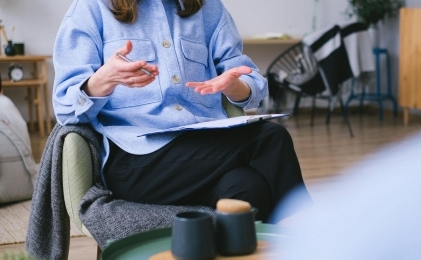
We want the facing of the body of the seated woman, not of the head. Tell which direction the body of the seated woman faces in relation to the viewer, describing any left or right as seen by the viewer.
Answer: facing the viewer and to the right of the viewer

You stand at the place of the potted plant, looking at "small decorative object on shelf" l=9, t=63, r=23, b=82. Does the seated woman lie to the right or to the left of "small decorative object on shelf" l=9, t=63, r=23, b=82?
left

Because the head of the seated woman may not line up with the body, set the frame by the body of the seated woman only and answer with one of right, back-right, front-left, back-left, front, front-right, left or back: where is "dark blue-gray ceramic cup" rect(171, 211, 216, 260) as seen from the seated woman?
front-right

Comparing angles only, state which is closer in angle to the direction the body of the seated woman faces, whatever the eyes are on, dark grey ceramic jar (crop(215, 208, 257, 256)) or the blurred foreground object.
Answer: the dark grey ceramic jar

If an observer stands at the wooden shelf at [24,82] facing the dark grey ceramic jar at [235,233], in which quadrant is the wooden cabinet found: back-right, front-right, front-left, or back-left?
front-left

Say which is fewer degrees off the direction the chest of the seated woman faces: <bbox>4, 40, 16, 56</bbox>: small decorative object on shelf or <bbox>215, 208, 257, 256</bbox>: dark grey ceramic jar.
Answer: the dark grey ceramic jar

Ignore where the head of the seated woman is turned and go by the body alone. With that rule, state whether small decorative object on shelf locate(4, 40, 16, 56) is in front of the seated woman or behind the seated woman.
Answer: behind

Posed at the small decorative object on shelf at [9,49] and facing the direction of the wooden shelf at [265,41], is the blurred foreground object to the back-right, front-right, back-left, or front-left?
front-right

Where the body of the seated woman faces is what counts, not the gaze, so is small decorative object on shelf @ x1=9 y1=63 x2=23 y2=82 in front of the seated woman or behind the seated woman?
behind

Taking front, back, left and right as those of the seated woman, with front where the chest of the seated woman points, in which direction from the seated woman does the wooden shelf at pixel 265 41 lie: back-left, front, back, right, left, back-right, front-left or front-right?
back-left

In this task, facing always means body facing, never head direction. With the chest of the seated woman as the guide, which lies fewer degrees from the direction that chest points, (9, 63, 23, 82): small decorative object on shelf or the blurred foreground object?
the blurred foreground object

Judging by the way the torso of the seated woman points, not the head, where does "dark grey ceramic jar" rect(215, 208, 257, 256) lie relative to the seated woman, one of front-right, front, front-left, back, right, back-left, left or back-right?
front-right

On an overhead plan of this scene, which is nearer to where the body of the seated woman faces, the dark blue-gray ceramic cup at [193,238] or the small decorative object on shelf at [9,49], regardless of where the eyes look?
the dark blue-gray ceramic cup

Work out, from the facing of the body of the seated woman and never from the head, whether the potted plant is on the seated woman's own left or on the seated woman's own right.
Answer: on the seated woman's own left

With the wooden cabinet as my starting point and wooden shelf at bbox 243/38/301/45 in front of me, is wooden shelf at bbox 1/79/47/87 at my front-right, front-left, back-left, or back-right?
front-left

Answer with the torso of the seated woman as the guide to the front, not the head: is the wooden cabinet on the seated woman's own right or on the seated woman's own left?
on the seated woman's own left
